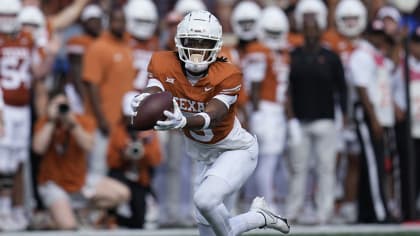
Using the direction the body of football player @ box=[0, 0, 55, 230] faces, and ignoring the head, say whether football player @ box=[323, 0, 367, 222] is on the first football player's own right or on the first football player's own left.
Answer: on the first football player's own left

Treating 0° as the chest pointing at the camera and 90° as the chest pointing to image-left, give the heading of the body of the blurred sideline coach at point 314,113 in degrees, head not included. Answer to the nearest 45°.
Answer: approximately 0°

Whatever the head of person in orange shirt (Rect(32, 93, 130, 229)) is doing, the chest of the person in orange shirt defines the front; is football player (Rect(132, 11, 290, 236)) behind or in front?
in front

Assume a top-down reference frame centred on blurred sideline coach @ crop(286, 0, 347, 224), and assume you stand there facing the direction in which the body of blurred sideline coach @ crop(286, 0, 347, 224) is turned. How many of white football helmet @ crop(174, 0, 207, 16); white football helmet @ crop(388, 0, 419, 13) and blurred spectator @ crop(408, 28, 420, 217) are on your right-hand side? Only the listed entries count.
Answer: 1

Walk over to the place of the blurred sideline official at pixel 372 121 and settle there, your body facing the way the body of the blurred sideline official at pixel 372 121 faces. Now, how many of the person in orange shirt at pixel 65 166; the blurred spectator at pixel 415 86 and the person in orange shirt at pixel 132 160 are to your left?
1

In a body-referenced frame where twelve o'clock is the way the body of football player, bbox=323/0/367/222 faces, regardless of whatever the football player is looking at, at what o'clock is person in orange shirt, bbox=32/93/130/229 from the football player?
The person in orange shirt is roughly at 2 o'clock from the football player.

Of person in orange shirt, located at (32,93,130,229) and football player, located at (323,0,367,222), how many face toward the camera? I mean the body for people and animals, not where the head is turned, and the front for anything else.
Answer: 2
